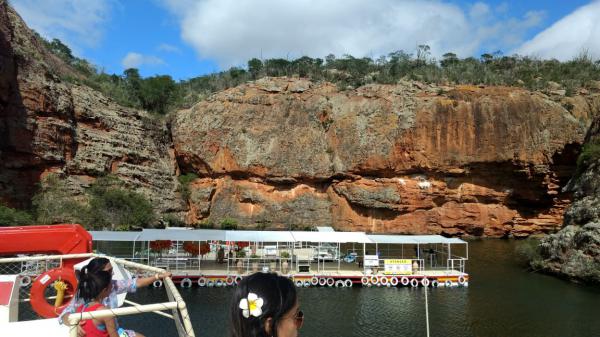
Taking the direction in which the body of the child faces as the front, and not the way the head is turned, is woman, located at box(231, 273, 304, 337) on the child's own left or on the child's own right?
on the child's own right

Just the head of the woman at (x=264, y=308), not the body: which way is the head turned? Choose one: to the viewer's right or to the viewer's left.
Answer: to the viewer's right

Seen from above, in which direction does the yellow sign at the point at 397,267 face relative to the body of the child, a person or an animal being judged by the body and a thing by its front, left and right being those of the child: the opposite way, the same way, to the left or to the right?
the opposite way

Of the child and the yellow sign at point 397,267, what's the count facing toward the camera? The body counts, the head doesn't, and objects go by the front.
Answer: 1

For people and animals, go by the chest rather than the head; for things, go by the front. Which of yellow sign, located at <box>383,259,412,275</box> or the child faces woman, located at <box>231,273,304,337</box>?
the yellow sign

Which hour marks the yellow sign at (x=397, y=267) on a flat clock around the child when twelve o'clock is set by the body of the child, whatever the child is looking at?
The yellow sign is roughly at 12 o'clock from the child.

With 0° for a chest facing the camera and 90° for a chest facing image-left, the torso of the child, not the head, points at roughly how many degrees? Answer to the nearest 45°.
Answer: approximately 225°

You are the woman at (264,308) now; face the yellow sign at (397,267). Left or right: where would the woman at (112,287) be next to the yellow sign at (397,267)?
left
